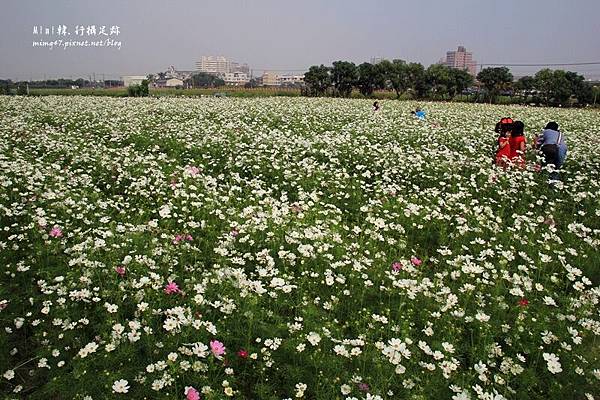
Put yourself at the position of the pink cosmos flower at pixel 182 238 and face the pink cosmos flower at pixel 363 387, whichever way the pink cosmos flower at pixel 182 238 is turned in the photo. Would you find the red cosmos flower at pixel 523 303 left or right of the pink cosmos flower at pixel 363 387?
left

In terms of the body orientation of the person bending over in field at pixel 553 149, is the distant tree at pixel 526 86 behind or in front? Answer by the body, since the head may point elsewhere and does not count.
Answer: in front

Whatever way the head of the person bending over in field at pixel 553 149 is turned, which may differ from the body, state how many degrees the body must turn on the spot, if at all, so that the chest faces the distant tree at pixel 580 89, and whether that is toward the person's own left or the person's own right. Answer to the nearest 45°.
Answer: approximately 45° to the person's own right

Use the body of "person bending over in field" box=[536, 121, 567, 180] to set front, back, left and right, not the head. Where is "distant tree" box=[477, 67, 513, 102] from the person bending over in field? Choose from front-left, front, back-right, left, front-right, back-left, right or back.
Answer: front-right

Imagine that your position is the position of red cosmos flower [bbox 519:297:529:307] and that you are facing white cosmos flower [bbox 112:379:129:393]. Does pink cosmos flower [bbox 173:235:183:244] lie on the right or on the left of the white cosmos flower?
right

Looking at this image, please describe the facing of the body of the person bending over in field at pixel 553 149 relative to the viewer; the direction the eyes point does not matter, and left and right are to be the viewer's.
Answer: facing away from the viewer and to the left of the viewer

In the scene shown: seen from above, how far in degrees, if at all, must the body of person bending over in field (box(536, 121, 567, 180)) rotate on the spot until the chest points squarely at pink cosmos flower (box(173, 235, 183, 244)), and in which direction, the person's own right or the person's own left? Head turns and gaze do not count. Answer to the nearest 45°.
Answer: approximately 90° to the person's own left

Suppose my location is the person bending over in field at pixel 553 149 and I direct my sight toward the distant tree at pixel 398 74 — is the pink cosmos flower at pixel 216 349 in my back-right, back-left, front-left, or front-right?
back-left
